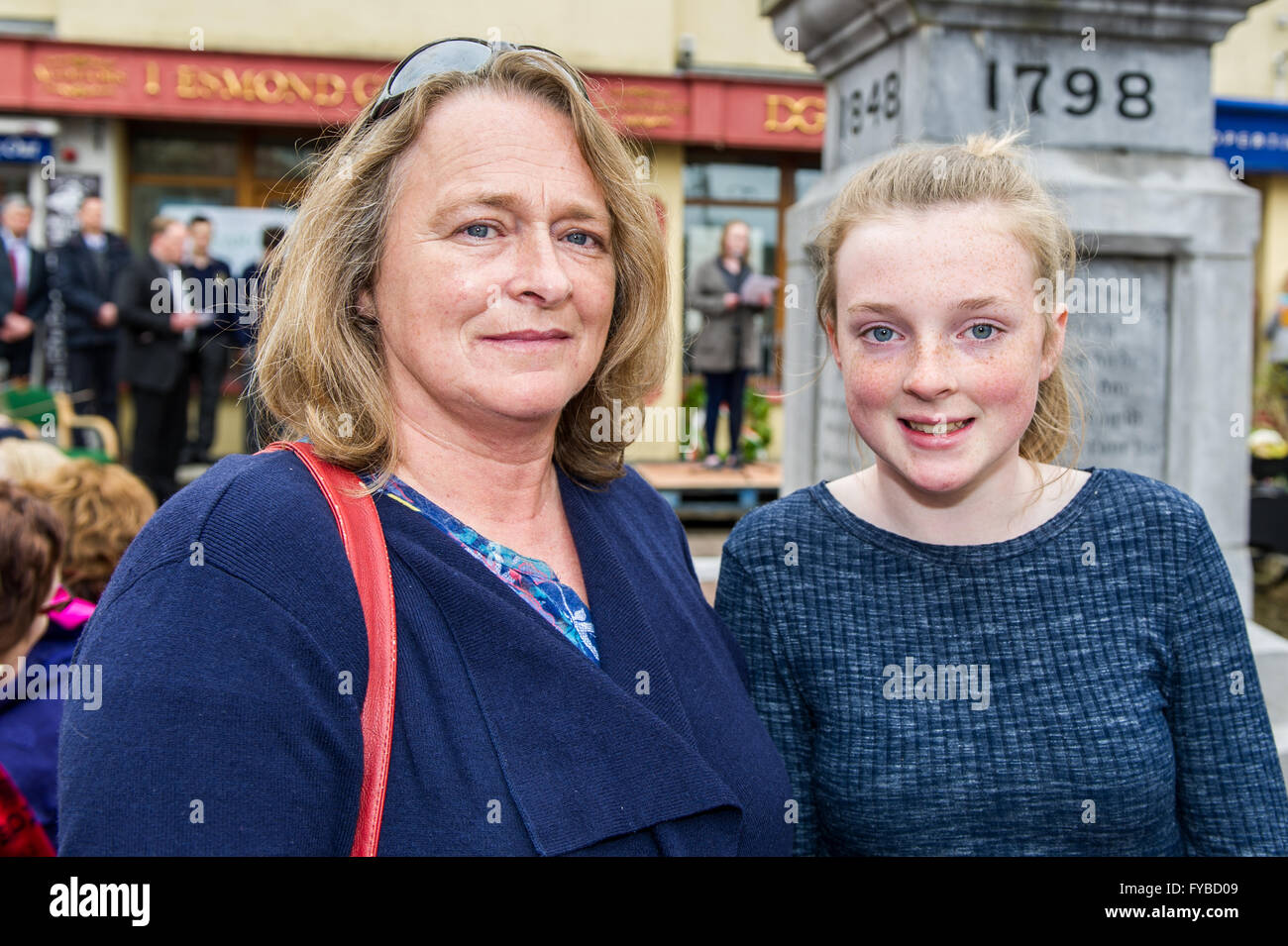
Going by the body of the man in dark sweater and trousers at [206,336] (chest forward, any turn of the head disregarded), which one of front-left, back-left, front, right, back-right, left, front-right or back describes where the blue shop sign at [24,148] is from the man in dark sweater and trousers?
right

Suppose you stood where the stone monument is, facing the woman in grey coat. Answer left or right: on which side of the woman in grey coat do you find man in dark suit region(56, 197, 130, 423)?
left

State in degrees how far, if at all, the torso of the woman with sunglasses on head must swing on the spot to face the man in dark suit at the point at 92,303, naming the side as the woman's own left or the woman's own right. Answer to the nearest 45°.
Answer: approximately 135° to the woman's own left

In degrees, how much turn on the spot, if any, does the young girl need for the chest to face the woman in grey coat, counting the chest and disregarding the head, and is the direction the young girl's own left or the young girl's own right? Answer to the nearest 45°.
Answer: approximately 180°

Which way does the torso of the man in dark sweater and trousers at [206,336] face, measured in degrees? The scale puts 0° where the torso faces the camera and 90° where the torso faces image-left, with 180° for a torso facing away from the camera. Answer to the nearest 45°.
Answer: approximately 45°
